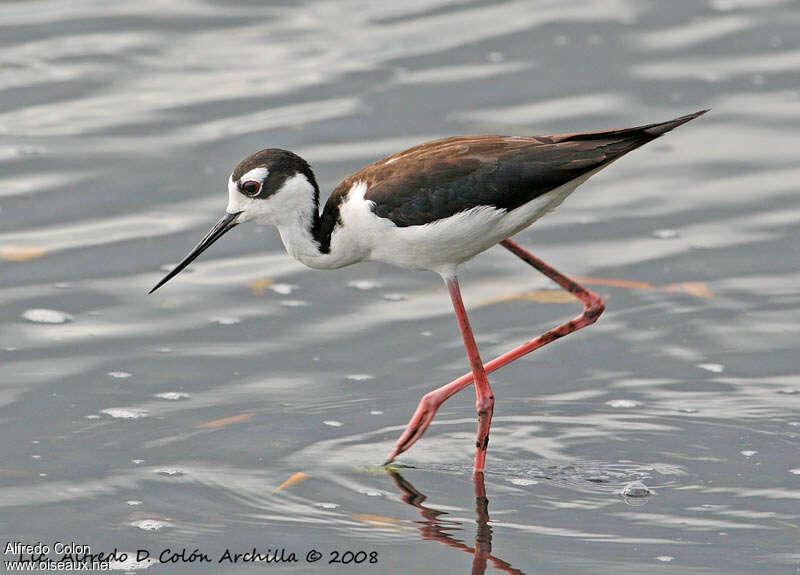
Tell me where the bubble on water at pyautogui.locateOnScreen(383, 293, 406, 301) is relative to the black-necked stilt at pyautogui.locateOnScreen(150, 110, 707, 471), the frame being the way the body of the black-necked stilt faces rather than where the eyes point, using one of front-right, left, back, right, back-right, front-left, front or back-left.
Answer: right

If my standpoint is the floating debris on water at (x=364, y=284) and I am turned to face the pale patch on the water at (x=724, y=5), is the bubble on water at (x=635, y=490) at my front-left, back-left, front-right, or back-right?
back-right

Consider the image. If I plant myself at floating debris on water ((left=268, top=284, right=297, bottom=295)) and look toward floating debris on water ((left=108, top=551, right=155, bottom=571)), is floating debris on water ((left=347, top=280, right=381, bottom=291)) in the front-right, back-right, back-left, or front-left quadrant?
back-left

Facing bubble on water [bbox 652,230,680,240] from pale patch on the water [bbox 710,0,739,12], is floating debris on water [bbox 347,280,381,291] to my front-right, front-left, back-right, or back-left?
front-right

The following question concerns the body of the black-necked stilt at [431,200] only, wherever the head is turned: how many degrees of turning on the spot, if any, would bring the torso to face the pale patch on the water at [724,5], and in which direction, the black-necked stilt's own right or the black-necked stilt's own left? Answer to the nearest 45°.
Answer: approximately 135° to the black-necked stilt's own right

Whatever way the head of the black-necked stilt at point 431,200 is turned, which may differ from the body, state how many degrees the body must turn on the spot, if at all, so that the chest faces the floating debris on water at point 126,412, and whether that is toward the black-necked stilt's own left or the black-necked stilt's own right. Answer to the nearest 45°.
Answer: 0° — it already faces it

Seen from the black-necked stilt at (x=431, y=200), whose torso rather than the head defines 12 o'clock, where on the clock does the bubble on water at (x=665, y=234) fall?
The bubble on water is roughly at 4 o'clock from the black-necked stilt.

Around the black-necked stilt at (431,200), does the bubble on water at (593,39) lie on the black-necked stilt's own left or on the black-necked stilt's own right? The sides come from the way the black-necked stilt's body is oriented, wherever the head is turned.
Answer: on the black-necked stilt's own right

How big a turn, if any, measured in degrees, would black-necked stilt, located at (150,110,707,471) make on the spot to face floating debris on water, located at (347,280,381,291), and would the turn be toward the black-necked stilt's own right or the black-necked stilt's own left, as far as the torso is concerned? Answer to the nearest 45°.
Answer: approximately 90° to the black-necked stilt's own right

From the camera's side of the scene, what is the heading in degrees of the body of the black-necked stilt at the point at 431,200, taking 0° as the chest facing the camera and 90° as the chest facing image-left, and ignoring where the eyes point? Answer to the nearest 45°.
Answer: approximately 90°
